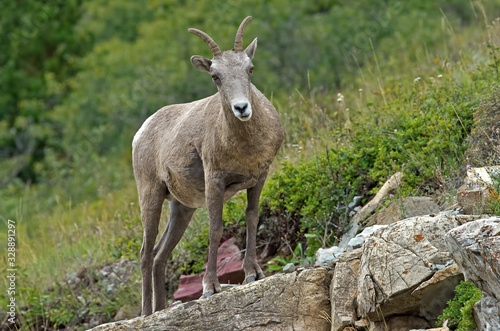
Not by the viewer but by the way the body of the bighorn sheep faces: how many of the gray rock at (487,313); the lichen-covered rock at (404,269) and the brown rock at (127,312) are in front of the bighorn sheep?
2

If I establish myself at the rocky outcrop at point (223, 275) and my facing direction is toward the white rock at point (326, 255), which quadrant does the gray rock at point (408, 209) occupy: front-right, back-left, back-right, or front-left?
front-left

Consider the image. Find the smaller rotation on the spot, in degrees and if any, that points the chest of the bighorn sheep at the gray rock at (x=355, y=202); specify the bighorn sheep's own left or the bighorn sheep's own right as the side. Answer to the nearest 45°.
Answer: approximately 90° to the bighorn sheep's own left

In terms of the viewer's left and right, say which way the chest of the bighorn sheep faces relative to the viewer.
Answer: facing the viewer and to the right of the viewer

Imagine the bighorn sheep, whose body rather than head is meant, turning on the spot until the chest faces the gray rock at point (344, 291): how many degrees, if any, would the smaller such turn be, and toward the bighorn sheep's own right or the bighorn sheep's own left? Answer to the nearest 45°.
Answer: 0° — it already faces it
